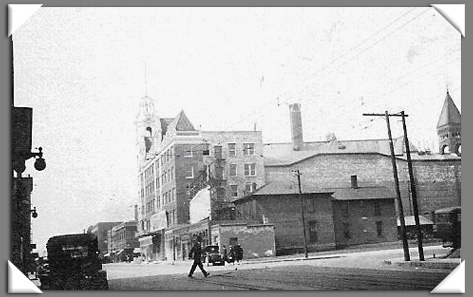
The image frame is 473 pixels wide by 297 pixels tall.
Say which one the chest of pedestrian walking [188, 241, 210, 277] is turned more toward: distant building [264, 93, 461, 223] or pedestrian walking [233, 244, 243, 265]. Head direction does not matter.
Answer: the distant building
